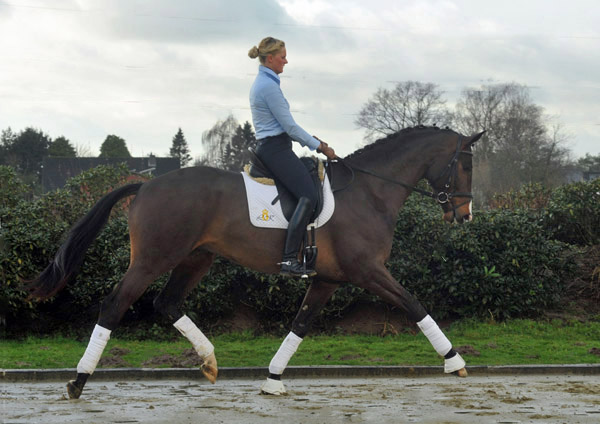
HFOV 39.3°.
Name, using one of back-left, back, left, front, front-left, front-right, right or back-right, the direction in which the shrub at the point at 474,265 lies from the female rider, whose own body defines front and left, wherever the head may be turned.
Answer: front-left

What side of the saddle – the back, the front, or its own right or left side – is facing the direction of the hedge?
left

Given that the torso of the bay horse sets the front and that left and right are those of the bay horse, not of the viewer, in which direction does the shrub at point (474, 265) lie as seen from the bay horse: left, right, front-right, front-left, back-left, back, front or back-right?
front-left

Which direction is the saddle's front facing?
to the viewer's right

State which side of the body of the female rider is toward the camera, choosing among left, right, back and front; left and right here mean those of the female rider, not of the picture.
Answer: right

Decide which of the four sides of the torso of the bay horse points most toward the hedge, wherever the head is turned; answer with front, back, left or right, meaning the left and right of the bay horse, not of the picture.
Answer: left

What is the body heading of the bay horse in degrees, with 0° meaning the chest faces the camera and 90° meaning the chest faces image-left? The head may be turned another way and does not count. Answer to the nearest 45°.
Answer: approximately 270°

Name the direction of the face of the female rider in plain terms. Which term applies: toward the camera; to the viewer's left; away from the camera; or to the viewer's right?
to the viewer's right
